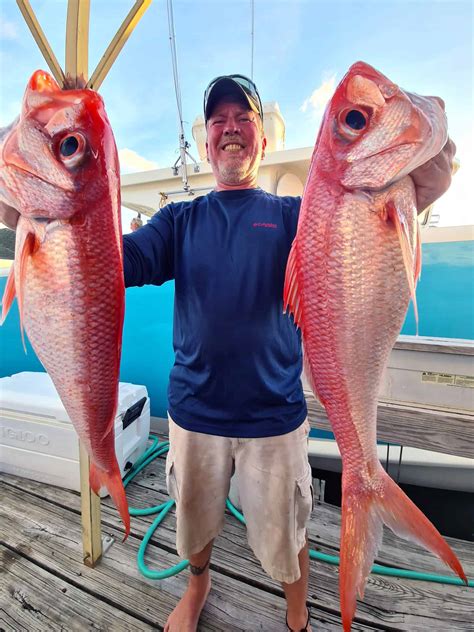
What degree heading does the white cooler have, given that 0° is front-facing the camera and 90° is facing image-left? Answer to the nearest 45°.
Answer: approximately 45°

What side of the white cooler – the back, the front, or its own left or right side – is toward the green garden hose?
left

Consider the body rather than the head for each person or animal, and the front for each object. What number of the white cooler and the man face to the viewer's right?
0

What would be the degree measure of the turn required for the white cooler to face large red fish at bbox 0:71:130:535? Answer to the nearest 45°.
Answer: approximately 45° to its left

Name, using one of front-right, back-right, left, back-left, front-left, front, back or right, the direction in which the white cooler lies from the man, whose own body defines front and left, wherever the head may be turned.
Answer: back-right

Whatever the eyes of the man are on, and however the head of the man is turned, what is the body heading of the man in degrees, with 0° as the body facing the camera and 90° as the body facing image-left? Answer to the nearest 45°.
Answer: approximately 0°
